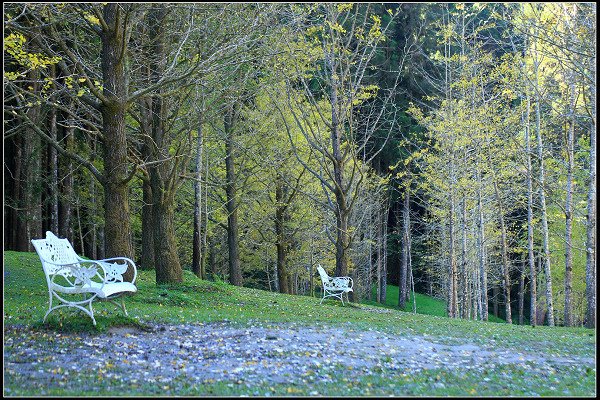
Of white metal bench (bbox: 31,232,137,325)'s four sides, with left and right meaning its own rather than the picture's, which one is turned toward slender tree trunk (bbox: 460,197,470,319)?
left

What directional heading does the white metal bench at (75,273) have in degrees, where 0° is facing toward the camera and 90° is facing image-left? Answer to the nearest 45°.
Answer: approximately 315°
